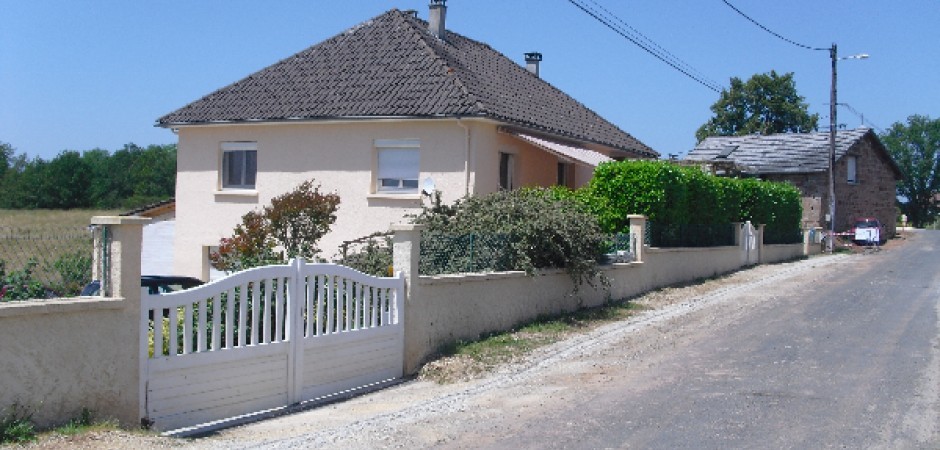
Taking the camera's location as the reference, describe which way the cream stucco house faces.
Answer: facing the viewer and to the right of the viewer

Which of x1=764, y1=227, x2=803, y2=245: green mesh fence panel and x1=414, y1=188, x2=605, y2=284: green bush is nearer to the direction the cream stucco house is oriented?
the green bush
